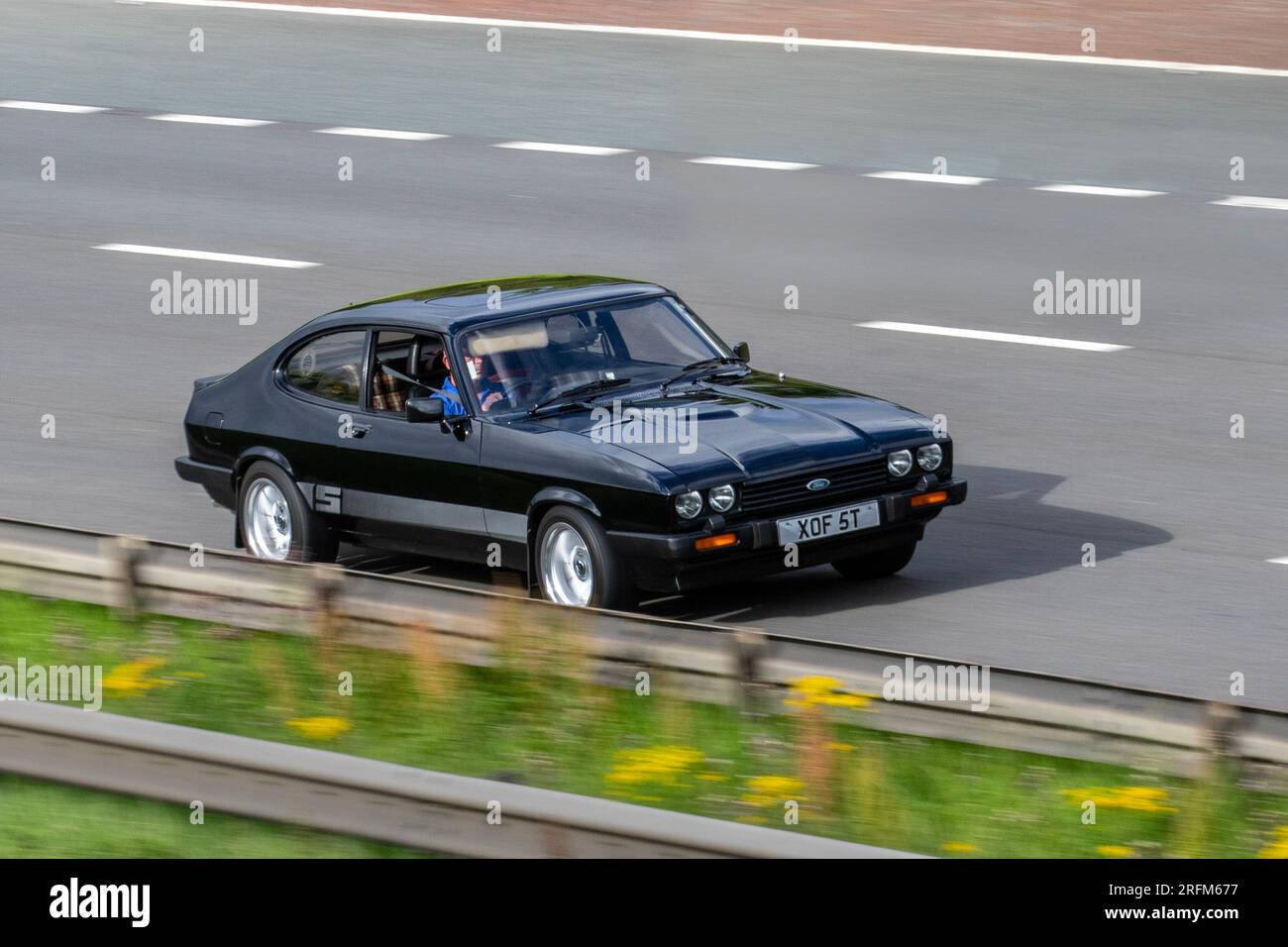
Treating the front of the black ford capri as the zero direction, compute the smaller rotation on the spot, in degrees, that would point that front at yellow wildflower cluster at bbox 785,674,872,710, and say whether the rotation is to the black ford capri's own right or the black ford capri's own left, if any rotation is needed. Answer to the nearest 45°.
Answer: approximately 45° to the black ford capri's own right

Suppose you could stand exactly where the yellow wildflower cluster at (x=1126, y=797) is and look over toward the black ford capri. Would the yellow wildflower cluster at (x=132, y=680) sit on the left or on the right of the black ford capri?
left

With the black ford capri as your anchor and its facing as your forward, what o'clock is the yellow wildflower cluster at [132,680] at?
The yellow wildflower cluster is roughly at 3 o'clock from the black ford capri.

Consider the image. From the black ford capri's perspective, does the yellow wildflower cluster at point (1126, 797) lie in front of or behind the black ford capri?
in front

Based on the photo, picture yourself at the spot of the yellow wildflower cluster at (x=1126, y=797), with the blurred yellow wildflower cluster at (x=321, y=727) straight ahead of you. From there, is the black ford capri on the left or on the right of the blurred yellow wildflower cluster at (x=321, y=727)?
right

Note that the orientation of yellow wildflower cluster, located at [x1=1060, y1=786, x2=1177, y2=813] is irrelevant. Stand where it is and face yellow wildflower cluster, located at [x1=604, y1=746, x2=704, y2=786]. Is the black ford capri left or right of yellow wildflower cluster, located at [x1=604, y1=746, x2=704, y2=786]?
right

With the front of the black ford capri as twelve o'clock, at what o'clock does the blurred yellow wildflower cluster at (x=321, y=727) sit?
The blurred yellow wildflower cluster is roughly at 2 o'clock from the black ford capri.

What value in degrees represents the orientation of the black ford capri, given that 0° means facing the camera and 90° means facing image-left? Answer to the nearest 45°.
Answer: approximately 315°
